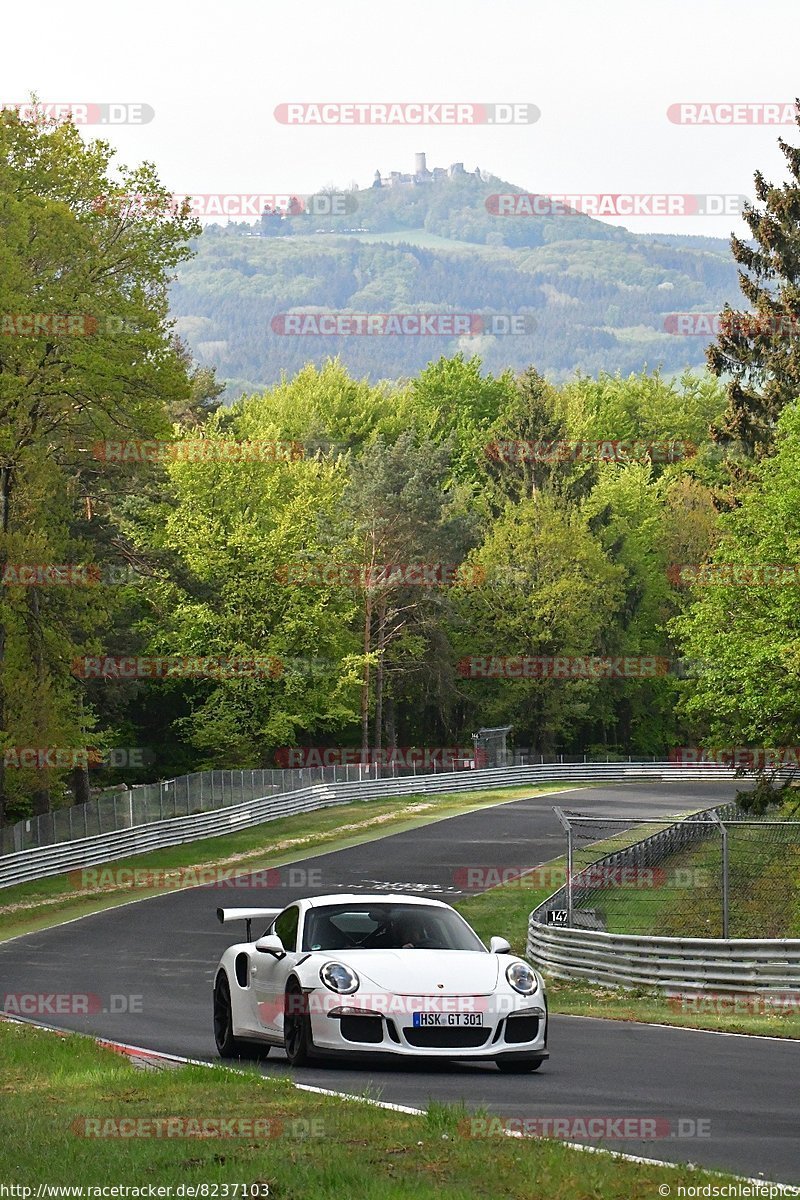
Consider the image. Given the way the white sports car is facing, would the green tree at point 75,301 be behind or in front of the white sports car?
behind

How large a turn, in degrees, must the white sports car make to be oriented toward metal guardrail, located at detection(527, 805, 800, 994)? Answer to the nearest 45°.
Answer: approximately 135° to its left
